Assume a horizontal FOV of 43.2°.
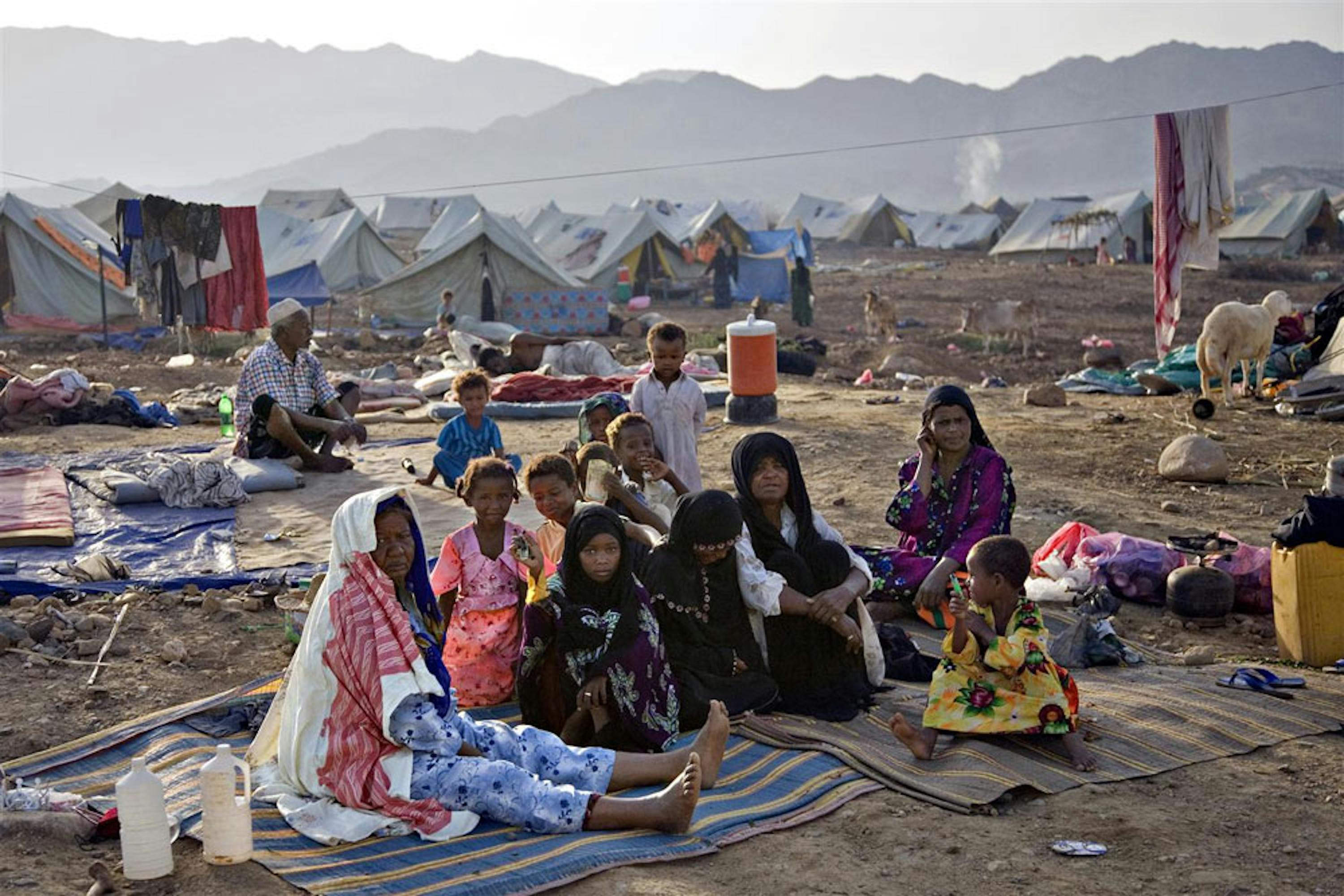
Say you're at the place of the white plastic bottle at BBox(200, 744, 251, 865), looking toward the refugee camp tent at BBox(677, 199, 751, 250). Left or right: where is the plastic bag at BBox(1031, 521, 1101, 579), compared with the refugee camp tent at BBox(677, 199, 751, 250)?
right

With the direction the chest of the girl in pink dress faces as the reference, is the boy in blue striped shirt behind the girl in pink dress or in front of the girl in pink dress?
behind

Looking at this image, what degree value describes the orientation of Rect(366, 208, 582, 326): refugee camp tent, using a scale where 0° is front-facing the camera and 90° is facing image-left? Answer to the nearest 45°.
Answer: approximately 0°

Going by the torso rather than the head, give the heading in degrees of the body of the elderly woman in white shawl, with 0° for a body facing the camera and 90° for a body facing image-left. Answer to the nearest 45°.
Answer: approximately 270°

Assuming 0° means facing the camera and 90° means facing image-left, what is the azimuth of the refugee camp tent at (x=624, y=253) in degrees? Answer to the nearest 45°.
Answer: approximately 315°

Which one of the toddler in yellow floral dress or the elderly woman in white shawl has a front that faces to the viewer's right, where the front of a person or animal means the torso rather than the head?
the elderly woman in white shawl

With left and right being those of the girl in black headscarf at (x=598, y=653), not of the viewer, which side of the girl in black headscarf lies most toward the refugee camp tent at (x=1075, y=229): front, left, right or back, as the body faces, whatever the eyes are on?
back

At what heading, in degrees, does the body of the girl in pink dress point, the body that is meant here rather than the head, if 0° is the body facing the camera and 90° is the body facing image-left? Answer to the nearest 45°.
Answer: approximately 0°
